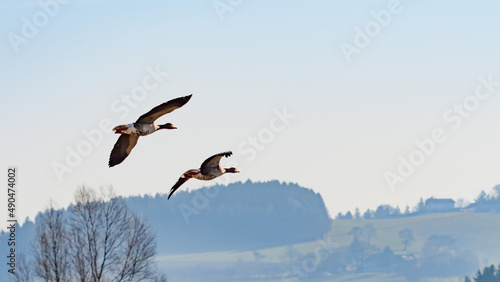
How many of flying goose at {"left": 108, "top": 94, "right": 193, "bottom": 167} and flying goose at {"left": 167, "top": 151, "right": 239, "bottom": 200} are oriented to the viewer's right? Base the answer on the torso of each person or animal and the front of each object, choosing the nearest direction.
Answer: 2

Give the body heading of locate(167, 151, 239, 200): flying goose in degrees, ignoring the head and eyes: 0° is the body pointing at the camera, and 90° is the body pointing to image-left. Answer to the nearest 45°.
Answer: approximately 270°

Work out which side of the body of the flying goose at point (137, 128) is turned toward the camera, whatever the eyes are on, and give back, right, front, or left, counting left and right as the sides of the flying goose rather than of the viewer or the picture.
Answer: right
